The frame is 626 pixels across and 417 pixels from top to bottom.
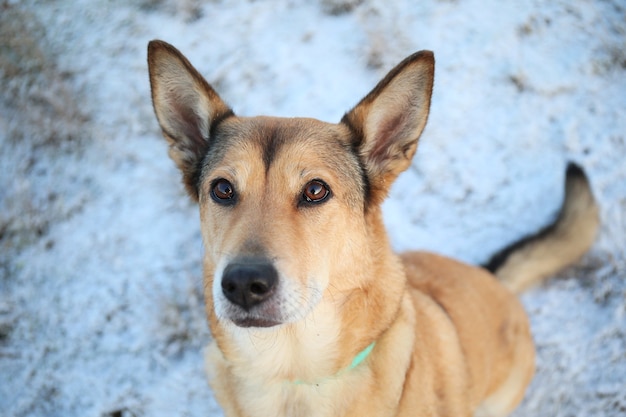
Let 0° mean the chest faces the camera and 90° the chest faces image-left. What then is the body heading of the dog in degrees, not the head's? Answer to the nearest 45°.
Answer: approximately 45°
